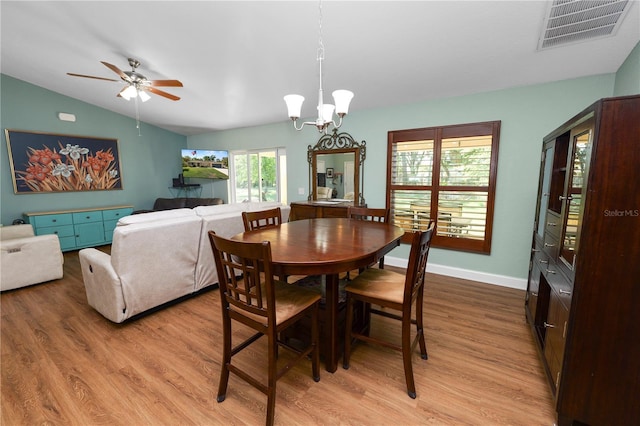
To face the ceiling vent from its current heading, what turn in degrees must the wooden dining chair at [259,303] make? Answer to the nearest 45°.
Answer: approximately 45° to its right

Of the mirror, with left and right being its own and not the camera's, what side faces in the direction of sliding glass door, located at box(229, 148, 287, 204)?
right

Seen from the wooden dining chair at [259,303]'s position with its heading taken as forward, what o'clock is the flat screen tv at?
The flat screen tv is roughly at 10 o'clock from the wooden dining chair.

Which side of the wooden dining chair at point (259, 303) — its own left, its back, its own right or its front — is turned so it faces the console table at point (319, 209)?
front

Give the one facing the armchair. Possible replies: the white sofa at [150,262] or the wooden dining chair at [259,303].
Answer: the white sofa

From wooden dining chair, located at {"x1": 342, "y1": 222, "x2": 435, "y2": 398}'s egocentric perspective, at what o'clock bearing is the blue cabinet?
The blue cabinet is roughly at 11 o'clock from the wooden dining chair.

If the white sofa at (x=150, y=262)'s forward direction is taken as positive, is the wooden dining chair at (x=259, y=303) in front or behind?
behind

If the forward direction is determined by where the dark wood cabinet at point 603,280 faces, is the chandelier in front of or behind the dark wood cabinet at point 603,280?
in front

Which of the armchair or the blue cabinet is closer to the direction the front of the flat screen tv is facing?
the armchair

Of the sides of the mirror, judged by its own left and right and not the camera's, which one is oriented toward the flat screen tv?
right

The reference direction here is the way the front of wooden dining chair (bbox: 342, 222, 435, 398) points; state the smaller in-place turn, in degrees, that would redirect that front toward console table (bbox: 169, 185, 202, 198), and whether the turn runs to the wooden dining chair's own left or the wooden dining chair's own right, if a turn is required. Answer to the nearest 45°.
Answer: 0° — it already faces it

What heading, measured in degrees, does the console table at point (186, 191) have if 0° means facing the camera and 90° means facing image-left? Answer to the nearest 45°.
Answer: approximately 0°

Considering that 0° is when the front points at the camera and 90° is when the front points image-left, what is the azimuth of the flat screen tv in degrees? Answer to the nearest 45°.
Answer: approximately 0°
